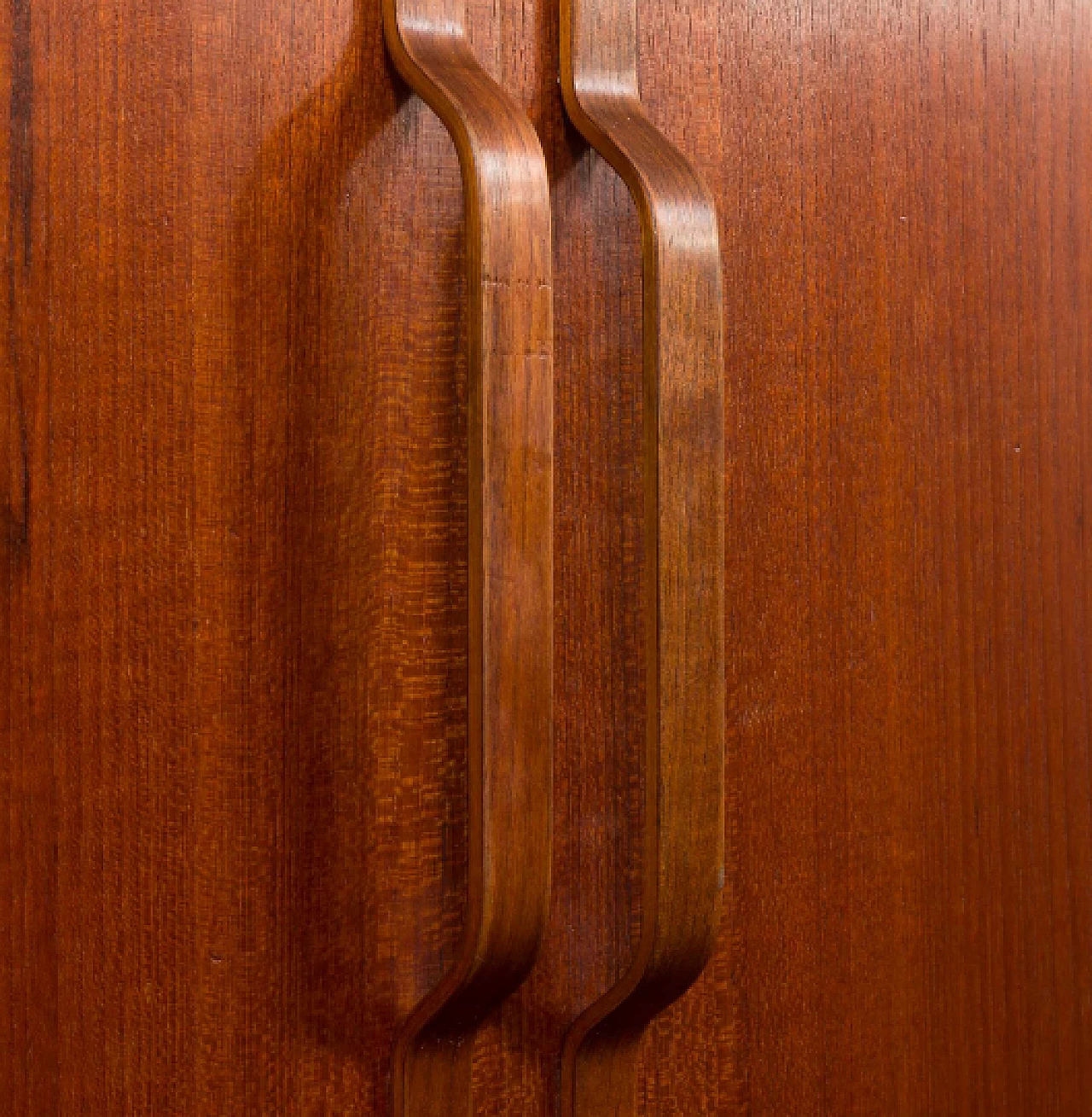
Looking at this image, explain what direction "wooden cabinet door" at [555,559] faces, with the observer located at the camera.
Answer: facing the viewer
